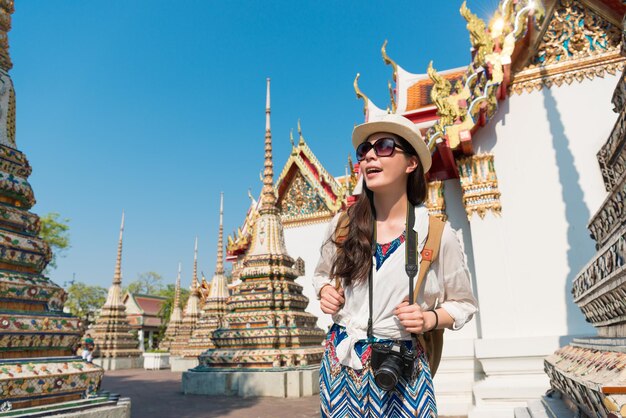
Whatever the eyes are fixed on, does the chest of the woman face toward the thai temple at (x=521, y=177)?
no

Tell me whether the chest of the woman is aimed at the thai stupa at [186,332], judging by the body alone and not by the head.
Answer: no

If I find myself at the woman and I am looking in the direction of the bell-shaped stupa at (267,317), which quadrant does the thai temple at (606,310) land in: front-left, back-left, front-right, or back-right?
front-right

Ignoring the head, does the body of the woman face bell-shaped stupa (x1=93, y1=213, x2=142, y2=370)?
no

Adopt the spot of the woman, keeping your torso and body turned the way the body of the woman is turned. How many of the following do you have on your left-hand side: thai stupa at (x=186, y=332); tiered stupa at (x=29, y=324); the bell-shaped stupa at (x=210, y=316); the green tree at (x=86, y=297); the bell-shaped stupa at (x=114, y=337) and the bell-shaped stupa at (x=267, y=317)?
0

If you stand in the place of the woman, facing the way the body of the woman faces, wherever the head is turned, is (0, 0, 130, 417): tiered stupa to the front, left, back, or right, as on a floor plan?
right

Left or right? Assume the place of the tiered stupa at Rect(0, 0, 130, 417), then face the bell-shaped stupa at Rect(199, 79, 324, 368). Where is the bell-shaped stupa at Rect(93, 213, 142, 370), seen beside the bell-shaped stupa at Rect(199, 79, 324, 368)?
left

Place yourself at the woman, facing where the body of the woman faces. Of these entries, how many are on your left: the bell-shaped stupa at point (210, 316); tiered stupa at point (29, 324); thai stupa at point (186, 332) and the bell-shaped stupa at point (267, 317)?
0

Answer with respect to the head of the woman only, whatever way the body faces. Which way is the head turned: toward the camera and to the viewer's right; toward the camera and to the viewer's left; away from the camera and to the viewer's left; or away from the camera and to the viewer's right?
toward the camera and to the viewer's left

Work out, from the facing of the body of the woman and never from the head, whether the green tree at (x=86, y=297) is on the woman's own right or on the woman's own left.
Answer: on the woman's own right

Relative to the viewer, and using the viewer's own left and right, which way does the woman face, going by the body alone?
facing the viewer and to the left of the viewer
